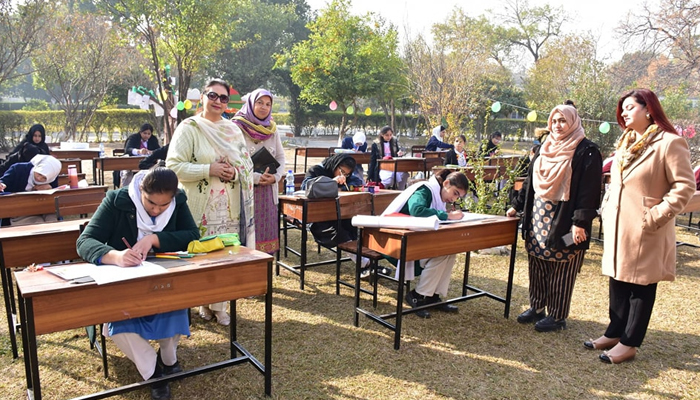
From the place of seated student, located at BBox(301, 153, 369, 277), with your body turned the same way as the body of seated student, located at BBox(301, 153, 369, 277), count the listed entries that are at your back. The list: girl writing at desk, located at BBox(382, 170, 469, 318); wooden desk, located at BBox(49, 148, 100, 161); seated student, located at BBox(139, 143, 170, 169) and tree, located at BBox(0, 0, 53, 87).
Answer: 3

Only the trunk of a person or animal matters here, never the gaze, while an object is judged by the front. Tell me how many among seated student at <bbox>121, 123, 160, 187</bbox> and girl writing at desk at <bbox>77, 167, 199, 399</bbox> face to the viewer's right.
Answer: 0

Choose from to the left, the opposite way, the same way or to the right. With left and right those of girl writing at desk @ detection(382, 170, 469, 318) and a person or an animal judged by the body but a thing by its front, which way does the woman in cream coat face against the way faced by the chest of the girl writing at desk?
to the right

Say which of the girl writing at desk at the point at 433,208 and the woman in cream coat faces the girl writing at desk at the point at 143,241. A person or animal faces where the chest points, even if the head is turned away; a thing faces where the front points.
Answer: the woman in cream coat

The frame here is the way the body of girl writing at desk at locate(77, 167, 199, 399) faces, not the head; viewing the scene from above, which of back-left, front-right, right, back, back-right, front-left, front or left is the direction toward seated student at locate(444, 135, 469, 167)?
back-left

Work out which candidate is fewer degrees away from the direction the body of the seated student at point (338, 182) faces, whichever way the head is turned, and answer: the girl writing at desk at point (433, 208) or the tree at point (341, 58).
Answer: the girl writing at desk

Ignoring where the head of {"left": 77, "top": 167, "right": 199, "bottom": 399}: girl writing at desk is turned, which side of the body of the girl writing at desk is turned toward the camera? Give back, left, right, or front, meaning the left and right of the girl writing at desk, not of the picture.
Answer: front

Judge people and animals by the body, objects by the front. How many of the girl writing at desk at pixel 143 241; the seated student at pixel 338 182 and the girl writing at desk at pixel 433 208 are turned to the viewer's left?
0

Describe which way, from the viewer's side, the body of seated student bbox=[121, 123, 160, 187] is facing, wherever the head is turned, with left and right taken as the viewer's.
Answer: facing the viewer and to the left of the viewer
